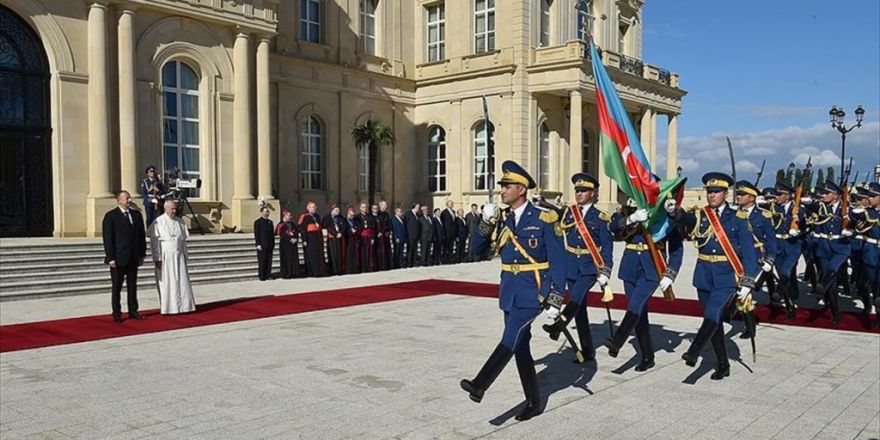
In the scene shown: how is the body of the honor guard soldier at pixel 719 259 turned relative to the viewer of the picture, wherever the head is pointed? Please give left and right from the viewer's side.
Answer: facing the viewer and to the left of the viewer

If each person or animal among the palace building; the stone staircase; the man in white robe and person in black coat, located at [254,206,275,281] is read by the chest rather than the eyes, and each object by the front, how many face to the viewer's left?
0

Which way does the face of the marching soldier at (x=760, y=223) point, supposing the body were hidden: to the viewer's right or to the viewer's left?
to the viewer's left

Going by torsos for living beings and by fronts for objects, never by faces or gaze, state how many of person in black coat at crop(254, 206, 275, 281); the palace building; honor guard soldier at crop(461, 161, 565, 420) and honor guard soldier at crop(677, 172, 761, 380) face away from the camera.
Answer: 0

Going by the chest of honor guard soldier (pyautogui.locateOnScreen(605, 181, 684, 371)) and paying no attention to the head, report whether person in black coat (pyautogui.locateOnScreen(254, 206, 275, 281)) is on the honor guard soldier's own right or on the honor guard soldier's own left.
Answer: on the honor guard soldier's own right

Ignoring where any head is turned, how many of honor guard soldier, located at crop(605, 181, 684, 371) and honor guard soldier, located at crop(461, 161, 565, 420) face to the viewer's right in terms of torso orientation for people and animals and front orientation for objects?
0

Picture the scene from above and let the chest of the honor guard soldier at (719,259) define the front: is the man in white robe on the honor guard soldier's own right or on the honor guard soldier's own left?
on the honor guard soldier's own right

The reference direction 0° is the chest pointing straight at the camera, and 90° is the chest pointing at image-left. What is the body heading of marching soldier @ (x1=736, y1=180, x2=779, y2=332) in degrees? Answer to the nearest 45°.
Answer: approximately 45°

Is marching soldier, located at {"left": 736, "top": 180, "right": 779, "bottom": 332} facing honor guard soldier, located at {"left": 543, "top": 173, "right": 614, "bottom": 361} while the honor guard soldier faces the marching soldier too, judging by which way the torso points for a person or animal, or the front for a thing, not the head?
no

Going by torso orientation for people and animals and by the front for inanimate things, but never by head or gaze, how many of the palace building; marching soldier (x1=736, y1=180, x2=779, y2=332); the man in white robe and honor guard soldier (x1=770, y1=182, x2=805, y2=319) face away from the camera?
0

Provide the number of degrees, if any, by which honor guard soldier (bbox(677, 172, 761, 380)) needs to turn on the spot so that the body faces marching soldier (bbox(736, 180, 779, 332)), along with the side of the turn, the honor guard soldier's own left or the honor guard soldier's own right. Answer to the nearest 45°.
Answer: approximately 135° to the honor guard soldier's own right

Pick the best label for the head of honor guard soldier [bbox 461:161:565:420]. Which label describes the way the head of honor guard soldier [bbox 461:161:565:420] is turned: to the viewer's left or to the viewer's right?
to the viewer's left

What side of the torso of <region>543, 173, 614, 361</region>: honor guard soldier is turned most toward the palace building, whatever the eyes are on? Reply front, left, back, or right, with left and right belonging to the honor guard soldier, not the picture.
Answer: right

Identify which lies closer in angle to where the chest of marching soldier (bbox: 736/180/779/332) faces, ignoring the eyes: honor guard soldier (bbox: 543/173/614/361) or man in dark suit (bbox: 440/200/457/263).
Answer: the honor guard soldier

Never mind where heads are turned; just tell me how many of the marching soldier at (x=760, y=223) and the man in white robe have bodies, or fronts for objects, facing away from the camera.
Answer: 0

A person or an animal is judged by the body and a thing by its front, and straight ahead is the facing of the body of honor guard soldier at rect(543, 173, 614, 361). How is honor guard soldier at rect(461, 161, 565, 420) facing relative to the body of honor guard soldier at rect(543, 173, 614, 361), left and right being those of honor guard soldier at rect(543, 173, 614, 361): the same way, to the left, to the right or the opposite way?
the same way

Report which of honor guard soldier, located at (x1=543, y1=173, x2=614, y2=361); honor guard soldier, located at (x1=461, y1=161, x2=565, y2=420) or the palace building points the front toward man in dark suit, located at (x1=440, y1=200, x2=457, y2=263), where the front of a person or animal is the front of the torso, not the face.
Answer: the palace building

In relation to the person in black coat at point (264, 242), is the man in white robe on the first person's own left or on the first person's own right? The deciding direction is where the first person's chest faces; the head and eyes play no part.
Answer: on the first person's own right

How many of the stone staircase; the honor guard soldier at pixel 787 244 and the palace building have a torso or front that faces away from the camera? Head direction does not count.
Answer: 0

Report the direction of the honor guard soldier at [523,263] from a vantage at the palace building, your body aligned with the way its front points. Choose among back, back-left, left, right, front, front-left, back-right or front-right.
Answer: front-right

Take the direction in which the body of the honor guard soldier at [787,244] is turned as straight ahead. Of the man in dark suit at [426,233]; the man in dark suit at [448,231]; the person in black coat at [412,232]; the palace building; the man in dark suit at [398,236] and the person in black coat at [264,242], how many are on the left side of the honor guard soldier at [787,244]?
0
